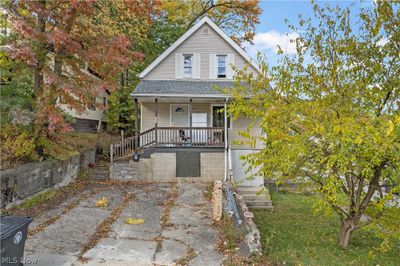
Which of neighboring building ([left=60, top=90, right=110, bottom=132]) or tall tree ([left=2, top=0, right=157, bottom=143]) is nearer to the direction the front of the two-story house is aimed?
the tall tree

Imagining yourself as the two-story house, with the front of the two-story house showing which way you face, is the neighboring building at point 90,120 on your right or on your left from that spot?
on your right

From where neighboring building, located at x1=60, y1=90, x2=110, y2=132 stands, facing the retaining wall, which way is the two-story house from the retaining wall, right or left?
left

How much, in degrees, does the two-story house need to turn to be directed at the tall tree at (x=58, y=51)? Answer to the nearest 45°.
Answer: approximately 45° to its right

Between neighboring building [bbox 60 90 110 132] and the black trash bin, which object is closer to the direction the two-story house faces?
the black trash bin

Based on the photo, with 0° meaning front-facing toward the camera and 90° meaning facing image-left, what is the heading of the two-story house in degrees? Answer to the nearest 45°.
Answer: approximately 0°

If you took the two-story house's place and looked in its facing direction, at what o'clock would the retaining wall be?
The retaining wall is roughly at 1 o'clock from the two-story house.

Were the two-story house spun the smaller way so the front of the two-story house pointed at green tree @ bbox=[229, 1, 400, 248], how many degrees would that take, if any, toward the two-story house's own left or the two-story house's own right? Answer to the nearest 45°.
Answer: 0° — it already faces it

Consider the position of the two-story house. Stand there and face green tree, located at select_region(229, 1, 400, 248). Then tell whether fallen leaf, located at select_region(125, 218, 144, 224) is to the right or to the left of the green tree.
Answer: right

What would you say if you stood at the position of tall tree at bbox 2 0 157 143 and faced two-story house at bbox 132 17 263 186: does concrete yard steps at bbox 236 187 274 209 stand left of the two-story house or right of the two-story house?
right
